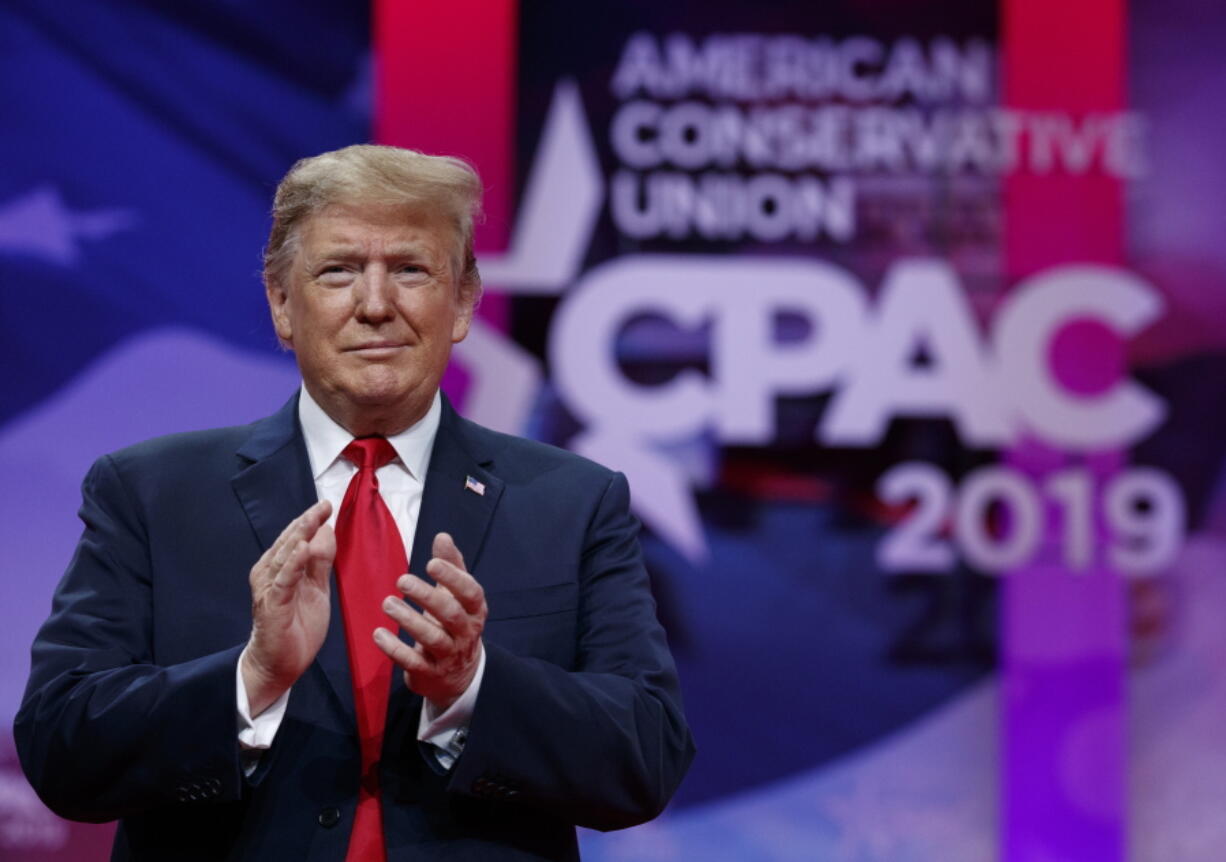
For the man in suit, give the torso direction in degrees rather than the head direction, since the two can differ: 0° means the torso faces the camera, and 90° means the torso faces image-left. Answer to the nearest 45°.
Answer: approximately 0°
